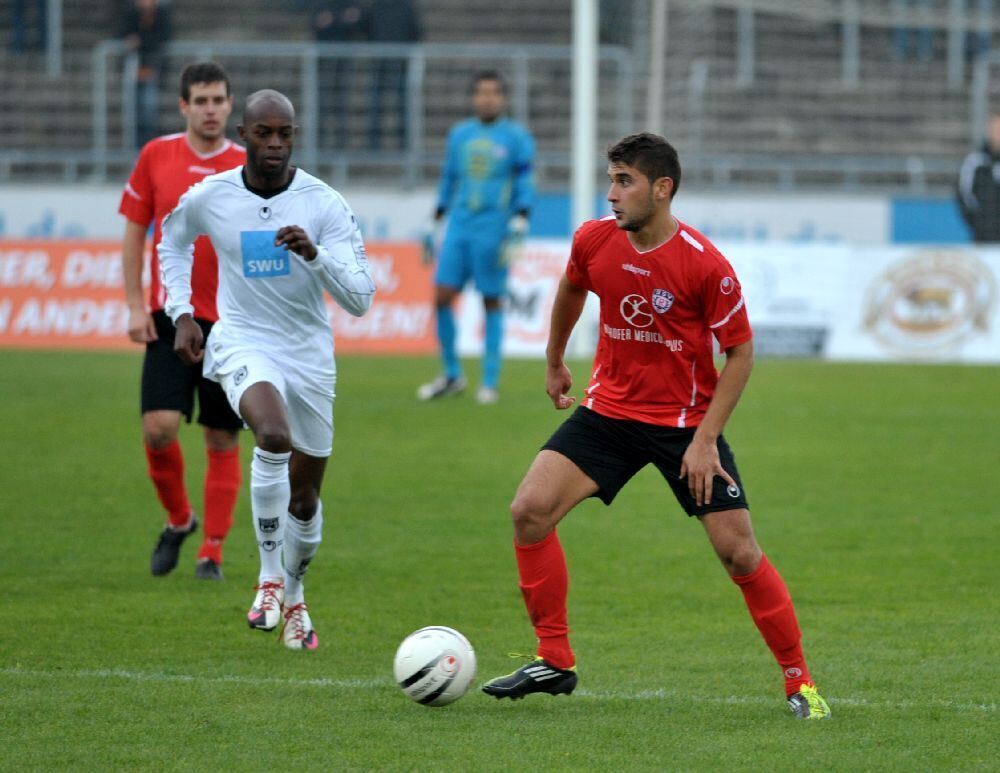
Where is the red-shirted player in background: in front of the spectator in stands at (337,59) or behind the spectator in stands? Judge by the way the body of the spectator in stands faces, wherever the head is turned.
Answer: in front

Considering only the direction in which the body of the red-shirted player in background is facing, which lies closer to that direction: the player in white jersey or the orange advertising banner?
the player in white jersey

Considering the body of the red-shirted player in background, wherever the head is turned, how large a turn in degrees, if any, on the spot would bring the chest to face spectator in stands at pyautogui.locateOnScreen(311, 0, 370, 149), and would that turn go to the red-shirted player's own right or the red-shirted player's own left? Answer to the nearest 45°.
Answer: approximately 180°

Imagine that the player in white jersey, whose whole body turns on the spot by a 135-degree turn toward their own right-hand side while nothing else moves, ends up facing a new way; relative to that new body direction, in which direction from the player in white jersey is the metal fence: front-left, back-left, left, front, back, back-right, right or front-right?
front-right

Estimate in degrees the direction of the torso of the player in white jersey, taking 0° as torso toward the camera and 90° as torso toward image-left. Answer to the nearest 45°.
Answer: approximately 0°

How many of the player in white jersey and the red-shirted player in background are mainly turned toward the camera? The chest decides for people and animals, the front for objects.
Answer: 2

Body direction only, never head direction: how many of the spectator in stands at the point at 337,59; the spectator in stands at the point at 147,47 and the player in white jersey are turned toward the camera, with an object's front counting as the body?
3
